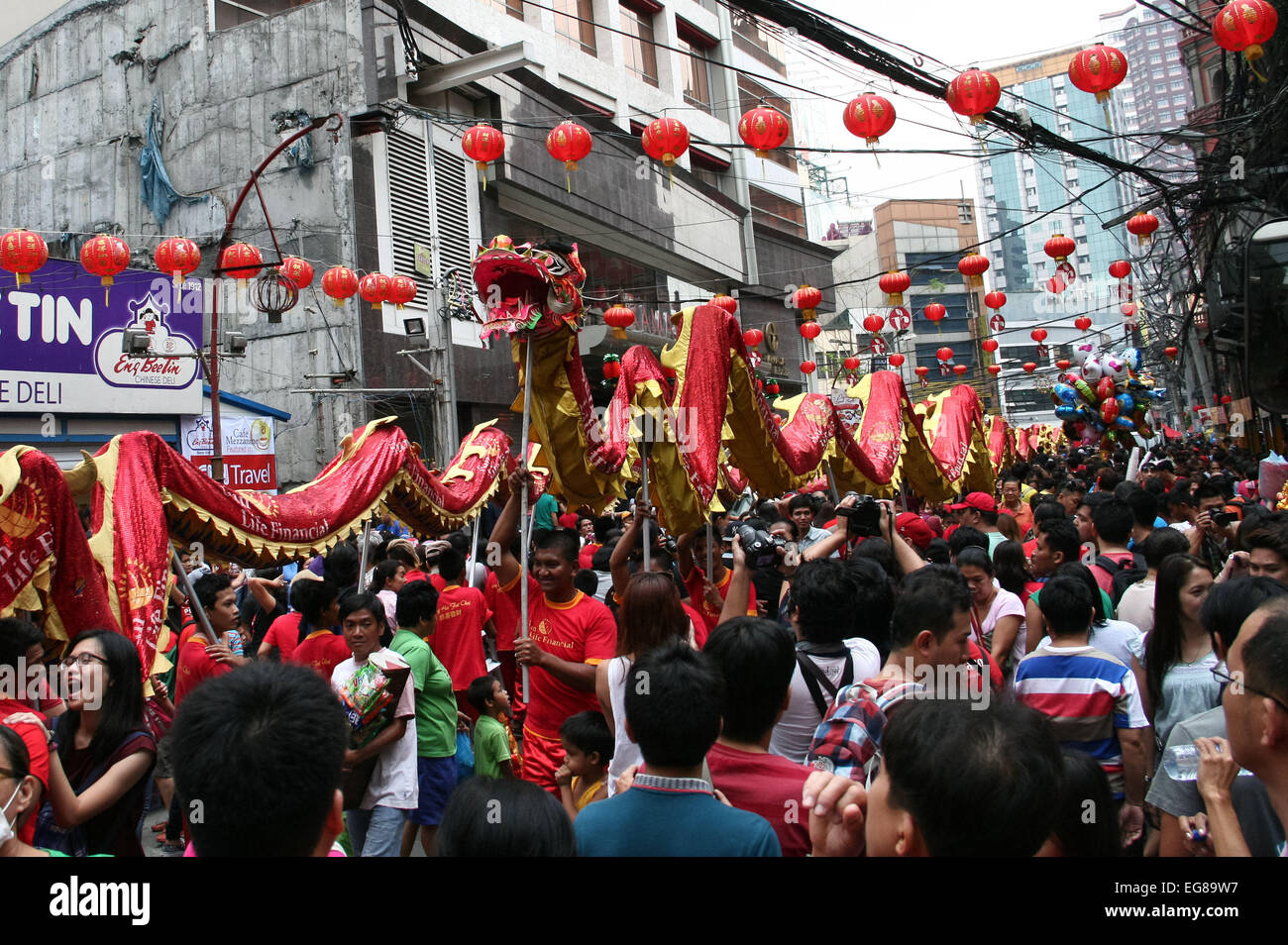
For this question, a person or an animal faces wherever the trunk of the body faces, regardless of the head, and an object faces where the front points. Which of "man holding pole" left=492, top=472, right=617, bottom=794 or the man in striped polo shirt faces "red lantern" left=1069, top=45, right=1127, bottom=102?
the man in striped polo shirt

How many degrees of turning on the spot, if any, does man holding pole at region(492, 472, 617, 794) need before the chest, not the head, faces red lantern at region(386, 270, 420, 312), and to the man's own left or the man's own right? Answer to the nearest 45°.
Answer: approximately 135° to the man's own right

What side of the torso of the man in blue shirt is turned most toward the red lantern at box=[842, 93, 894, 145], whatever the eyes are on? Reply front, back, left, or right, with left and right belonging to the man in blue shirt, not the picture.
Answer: front

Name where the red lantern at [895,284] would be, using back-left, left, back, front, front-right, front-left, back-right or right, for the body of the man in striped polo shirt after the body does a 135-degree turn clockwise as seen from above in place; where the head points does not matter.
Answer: back-left

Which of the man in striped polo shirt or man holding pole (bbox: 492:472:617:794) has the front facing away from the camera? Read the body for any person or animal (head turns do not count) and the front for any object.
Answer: the man in striped polo shirt

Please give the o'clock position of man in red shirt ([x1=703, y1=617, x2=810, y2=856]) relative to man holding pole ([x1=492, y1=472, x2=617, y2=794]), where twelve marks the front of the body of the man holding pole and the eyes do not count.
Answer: The man in red shirt is roughly at 10 o'clock from the man holding pole.

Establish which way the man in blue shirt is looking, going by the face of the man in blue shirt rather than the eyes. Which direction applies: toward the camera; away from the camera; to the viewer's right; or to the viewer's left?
away from the camera

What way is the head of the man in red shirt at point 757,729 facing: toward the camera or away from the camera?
away from the camera

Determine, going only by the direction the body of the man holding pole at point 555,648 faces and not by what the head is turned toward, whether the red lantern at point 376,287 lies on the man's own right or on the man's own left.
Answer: on the man's own right

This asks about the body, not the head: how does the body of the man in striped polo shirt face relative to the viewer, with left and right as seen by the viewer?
facing away from the viewer

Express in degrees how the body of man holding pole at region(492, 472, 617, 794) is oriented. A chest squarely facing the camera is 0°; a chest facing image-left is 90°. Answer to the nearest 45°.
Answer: approximately 45°

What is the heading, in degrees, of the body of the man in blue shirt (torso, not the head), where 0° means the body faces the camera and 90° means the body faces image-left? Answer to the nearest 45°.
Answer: approximately 180°
